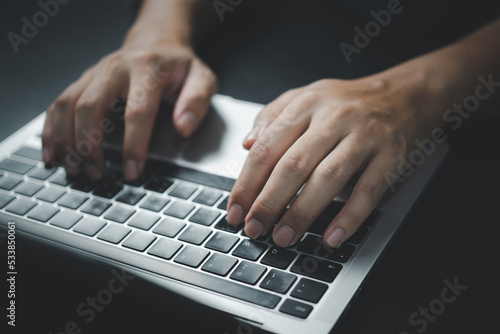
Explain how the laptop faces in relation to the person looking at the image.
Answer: facing away from the viewer and to the right of the viewer
